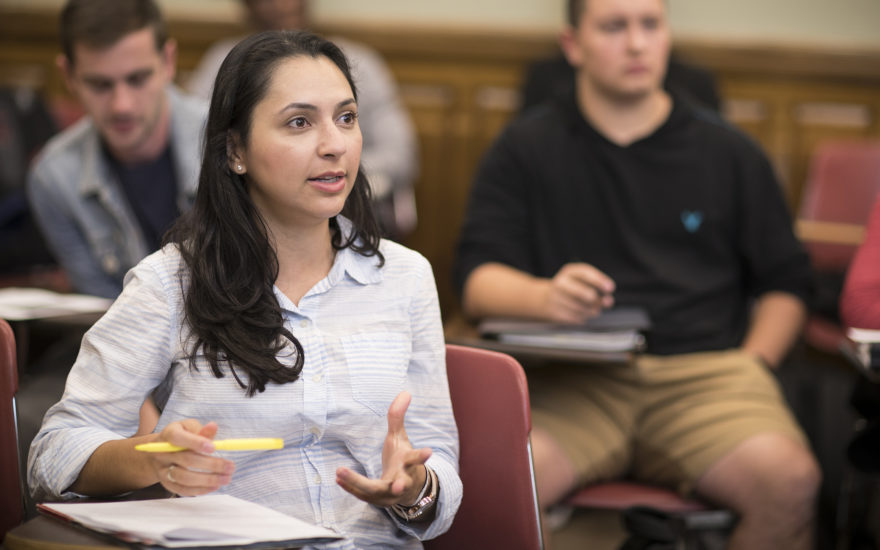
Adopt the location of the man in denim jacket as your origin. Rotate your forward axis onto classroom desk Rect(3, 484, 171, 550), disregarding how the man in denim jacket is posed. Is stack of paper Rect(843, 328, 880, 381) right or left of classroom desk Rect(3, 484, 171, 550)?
left

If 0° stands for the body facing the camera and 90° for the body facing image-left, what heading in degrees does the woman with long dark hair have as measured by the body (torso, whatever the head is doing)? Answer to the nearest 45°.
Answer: approximately 315°

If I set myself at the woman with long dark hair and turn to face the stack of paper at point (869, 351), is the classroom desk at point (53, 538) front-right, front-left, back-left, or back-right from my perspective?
back-right

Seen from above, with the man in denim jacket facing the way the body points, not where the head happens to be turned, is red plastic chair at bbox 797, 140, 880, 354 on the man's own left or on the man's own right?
on the man's own left

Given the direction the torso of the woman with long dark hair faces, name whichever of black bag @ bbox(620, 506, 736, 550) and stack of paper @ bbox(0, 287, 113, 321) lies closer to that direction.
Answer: the black bag

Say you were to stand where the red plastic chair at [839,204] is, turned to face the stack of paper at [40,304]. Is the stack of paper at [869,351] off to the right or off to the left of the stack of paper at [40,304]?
left

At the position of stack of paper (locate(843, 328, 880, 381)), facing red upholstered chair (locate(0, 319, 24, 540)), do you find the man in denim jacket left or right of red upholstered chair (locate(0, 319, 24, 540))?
right

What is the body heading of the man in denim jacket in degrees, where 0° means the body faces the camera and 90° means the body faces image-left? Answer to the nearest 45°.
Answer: approximately 315°

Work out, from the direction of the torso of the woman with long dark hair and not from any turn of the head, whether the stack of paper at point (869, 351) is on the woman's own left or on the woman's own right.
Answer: on the woman's own left
